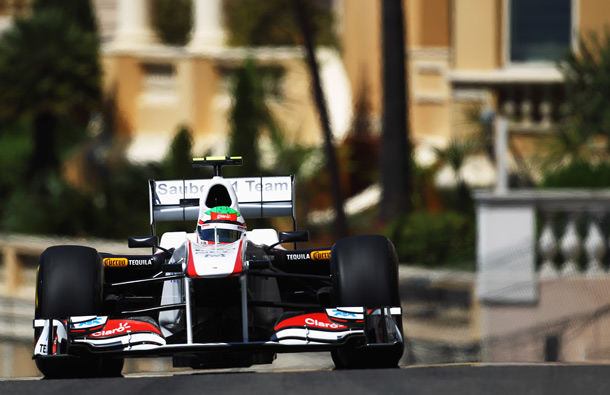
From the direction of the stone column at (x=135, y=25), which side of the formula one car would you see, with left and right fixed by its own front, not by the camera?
back

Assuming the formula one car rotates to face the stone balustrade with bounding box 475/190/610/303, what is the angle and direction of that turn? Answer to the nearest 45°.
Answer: approximately 135° to its left

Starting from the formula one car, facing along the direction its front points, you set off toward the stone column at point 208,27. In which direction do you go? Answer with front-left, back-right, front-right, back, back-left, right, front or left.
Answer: back

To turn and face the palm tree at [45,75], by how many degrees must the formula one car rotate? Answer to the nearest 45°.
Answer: approximately 180°

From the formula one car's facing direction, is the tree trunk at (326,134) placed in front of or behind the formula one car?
behind

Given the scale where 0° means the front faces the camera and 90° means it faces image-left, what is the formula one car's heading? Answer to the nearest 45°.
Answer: approximately 0°
